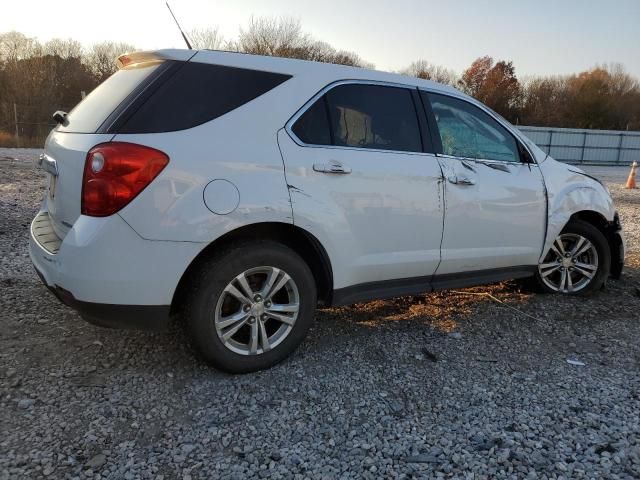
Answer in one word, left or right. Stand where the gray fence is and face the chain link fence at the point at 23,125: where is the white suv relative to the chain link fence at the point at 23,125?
left

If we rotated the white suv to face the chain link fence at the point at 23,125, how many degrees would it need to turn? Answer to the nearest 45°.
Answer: approximately 90° to its left

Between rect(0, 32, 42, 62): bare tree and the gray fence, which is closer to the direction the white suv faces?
the gray fence

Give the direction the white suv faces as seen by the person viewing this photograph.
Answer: facing away from the viewer and to the right of the viewer

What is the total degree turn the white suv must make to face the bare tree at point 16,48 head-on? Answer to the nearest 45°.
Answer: approximately 90° to its left
